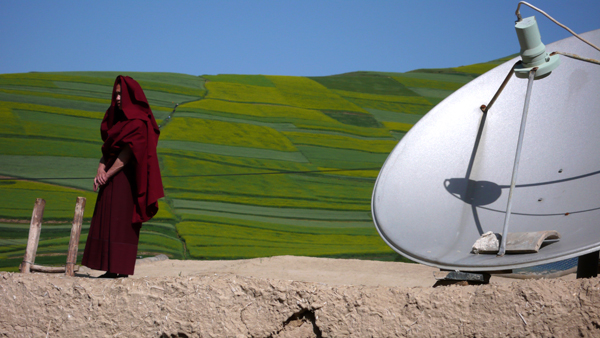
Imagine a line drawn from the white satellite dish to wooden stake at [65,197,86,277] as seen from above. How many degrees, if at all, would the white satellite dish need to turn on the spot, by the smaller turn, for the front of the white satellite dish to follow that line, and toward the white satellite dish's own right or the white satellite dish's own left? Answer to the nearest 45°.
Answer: approximately 45° to the white satellite dish's own right

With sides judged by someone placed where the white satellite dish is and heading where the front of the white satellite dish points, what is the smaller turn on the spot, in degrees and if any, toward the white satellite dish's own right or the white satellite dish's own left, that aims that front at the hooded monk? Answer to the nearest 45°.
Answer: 0° — it already faces them

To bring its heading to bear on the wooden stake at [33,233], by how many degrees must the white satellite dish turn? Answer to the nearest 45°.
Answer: approximately 45° to its right

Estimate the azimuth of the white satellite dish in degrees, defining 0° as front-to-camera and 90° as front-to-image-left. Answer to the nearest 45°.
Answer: approximately 45°
